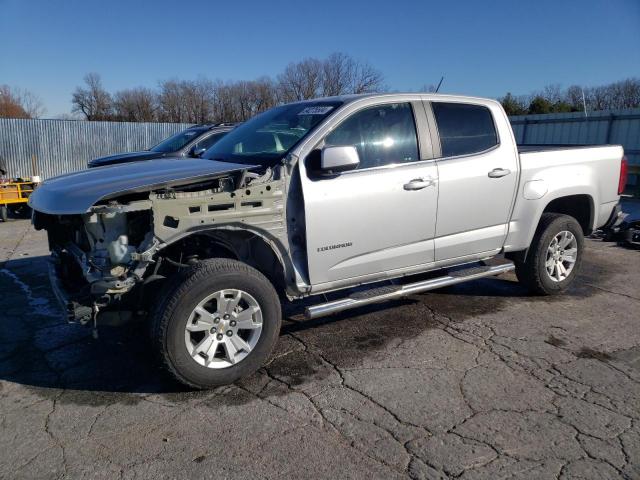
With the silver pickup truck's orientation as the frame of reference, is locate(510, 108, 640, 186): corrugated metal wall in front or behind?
behind

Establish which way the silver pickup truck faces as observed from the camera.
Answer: facing the viewer and to the left of the viewer

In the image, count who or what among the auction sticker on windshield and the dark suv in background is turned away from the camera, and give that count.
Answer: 0

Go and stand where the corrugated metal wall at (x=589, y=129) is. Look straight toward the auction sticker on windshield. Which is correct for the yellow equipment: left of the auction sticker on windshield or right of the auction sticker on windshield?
right

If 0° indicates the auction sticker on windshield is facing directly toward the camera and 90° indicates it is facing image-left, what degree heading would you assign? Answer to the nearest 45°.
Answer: approximately 45°

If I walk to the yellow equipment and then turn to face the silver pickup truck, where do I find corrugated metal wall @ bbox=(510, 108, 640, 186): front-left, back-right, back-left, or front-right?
front-left

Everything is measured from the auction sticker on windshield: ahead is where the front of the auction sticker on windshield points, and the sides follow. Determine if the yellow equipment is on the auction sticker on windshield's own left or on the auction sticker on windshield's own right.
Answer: on the auction sticker on windshield's own right

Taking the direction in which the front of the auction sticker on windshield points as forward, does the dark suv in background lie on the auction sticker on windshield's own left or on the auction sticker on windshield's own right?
on the auction sticker on windshield's own right
